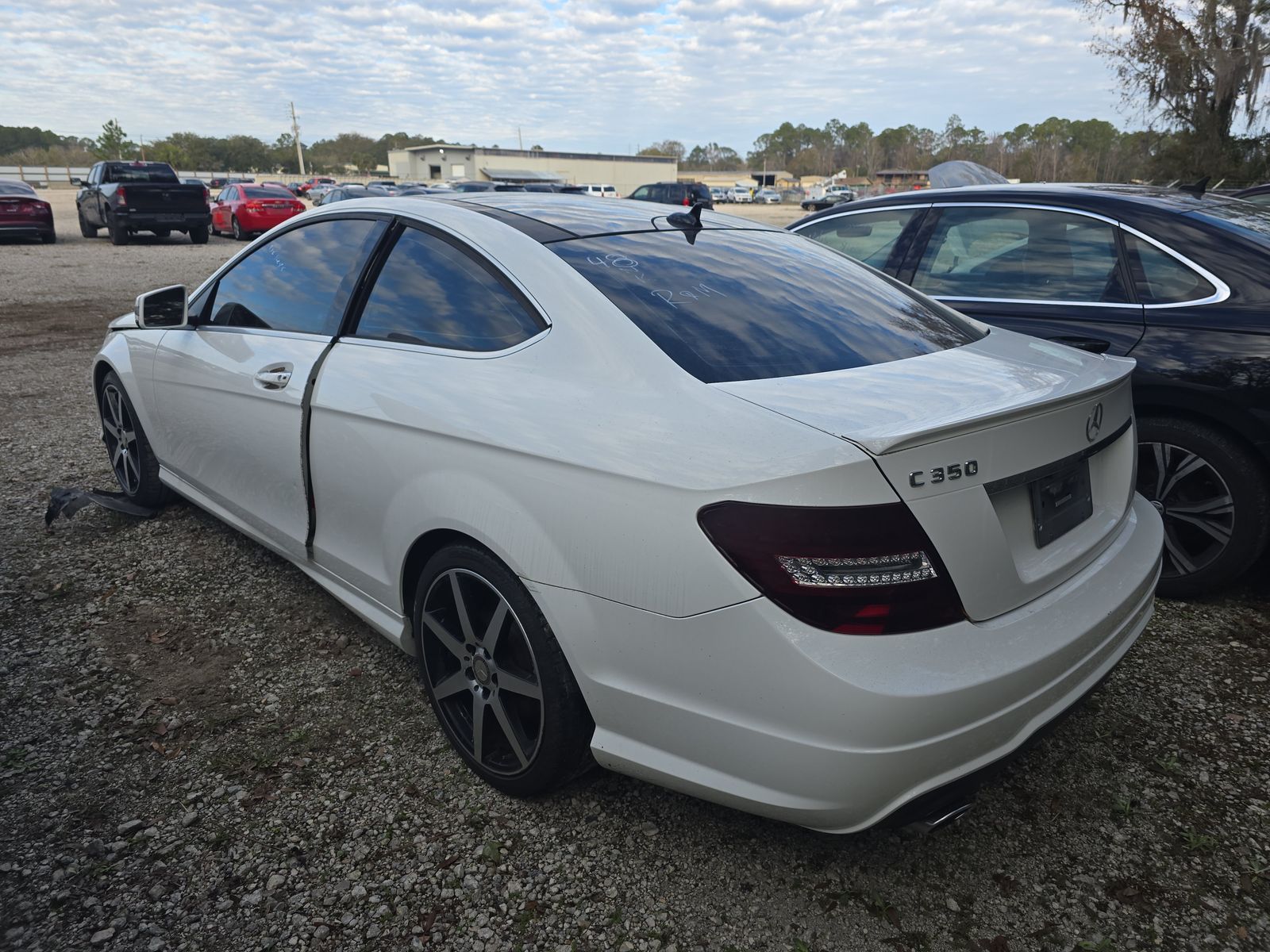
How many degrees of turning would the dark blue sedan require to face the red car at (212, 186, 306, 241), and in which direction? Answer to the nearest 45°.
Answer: approximately 45° to its right

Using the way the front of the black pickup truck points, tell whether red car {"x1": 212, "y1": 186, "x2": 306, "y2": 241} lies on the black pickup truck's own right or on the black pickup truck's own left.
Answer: on the black pickup truck's own right

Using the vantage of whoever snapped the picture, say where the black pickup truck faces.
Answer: facing away from the viewer and to the left of the viewer

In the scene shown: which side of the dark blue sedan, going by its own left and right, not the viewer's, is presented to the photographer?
left

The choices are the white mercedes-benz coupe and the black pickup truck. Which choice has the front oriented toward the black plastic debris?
the white mercedes-benz coupe

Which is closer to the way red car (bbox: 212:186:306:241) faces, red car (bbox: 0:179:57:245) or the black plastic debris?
the red car

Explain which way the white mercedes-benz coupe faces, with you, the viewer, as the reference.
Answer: facing away from the viewer and to the left of the viewer

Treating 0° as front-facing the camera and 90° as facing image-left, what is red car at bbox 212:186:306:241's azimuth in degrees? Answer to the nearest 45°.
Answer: approximately 135°

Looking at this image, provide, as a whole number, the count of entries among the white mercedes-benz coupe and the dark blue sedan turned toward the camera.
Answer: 0

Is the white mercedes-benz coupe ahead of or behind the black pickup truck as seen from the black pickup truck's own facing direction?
behind
